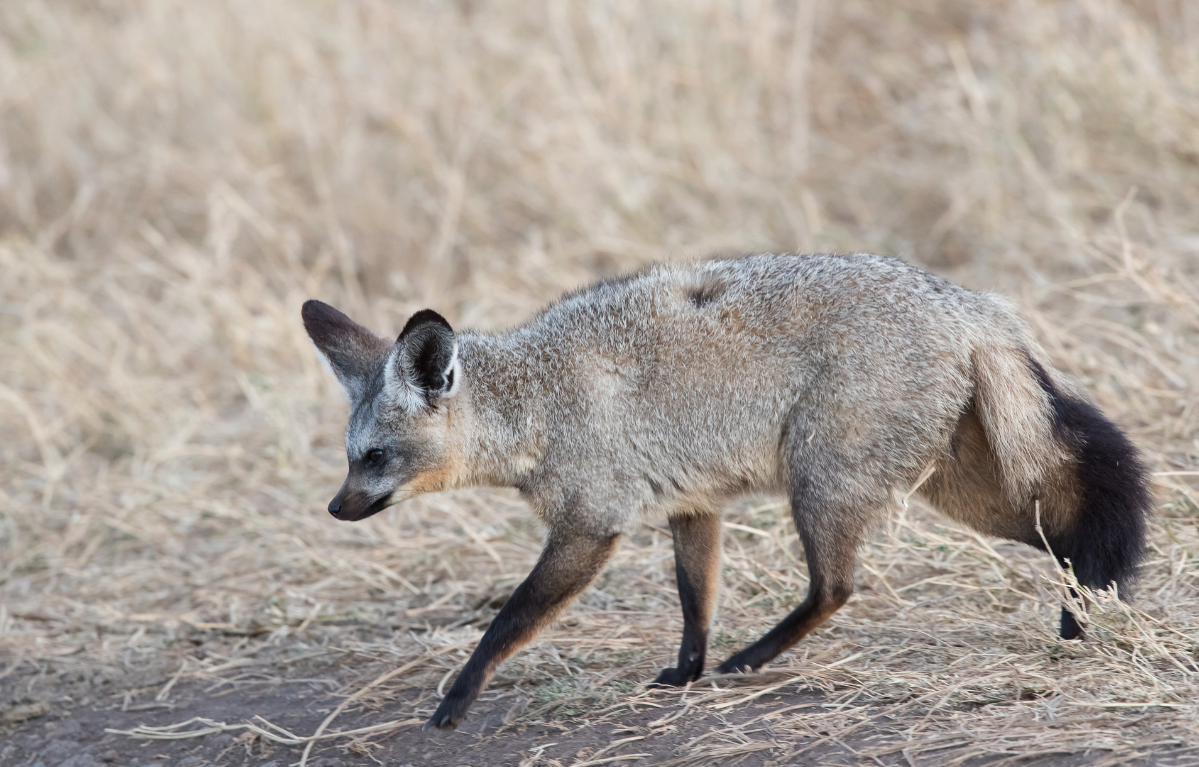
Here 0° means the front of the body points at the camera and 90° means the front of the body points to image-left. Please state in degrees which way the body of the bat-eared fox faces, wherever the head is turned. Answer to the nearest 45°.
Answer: approximately 90°
